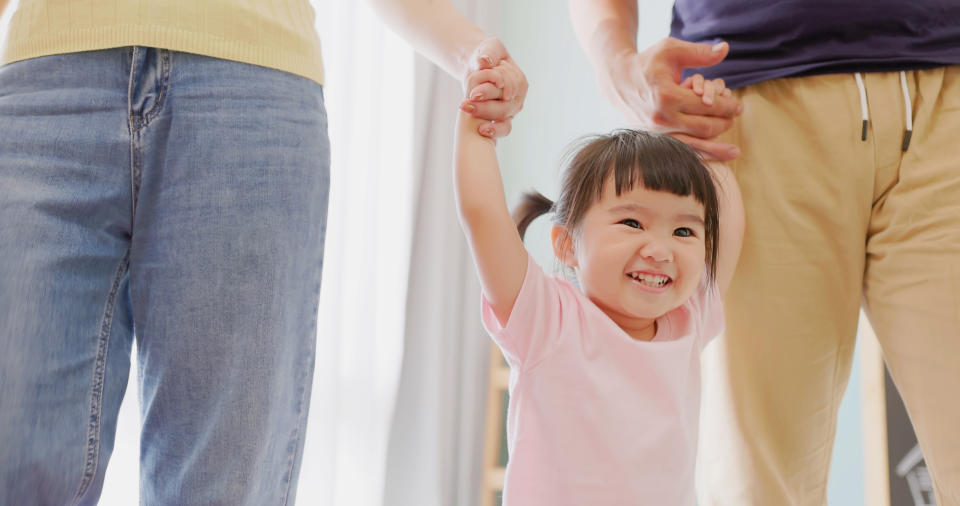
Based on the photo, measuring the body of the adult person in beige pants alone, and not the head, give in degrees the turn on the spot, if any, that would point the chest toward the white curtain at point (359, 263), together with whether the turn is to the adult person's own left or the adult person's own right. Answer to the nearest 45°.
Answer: approximately 135° to the adult person's own right

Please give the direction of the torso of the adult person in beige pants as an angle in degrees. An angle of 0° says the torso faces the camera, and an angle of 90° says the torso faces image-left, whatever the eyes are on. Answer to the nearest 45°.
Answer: approximately 0°

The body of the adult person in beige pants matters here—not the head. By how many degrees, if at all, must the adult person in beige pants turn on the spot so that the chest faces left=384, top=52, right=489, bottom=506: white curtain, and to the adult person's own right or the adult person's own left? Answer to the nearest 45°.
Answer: approximately 135° to the adult person's own right
